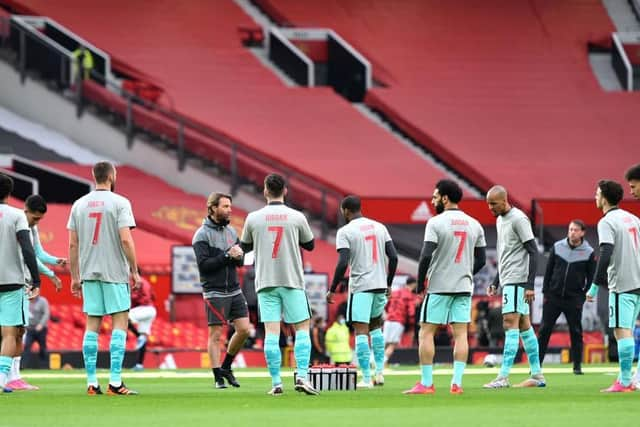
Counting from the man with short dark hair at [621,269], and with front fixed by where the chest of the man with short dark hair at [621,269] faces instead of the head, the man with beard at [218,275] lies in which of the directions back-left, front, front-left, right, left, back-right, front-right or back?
front-left

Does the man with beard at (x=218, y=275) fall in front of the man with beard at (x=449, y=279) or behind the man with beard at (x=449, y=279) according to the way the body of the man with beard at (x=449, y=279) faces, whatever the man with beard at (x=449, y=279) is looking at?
in front

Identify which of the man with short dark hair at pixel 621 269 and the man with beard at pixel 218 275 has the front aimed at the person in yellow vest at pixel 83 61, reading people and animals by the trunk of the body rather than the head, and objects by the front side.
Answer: the man with short dark hair at pixel 621 269

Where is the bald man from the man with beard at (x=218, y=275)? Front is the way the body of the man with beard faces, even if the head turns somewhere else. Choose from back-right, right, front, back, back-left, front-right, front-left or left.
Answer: front-left

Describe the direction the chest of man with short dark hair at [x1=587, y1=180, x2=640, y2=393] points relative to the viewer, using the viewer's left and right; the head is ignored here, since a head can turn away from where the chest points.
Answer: facing away from the viewer and to the left of the viewer

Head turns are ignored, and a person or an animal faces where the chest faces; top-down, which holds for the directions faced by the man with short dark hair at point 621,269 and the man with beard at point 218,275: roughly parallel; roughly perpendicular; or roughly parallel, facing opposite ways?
roughly parallel, facing opposite ways

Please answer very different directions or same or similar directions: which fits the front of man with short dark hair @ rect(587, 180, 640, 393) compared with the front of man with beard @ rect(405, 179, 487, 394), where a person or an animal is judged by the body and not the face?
same or similar directions

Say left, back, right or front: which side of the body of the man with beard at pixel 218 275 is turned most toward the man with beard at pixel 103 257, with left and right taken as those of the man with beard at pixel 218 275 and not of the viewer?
right

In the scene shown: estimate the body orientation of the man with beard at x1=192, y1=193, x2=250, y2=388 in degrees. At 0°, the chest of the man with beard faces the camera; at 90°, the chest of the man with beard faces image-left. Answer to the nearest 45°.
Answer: approximately 315°

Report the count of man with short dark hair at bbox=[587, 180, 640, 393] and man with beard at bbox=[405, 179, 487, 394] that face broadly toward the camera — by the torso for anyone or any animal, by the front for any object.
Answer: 0

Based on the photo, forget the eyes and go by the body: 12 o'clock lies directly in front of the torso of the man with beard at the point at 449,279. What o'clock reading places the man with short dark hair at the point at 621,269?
the man with short dark hair at the point at 621,269 is roughly at 4 o'clock from the man with beard at the point at 449,279.

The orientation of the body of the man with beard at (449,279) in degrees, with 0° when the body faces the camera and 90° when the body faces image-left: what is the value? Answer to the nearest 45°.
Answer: approximately 135°

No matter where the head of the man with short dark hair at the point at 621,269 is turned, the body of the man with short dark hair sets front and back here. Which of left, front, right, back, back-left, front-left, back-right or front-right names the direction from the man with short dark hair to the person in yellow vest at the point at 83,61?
front

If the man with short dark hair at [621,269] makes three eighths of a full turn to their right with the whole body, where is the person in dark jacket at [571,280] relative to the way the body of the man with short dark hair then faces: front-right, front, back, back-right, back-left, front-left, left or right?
left
